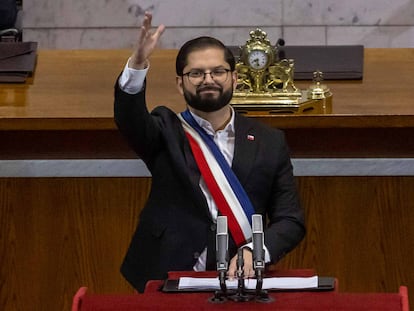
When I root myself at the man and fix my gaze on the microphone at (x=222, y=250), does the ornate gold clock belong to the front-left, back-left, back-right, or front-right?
back-left

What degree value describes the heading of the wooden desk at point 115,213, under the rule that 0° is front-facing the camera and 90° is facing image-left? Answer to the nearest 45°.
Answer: approximately 0°

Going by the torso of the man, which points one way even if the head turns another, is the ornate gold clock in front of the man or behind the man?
behind

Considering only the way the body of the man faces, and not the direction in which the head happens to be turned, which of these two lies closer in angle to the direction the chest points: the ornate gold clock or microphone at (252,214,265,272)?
the microphone
